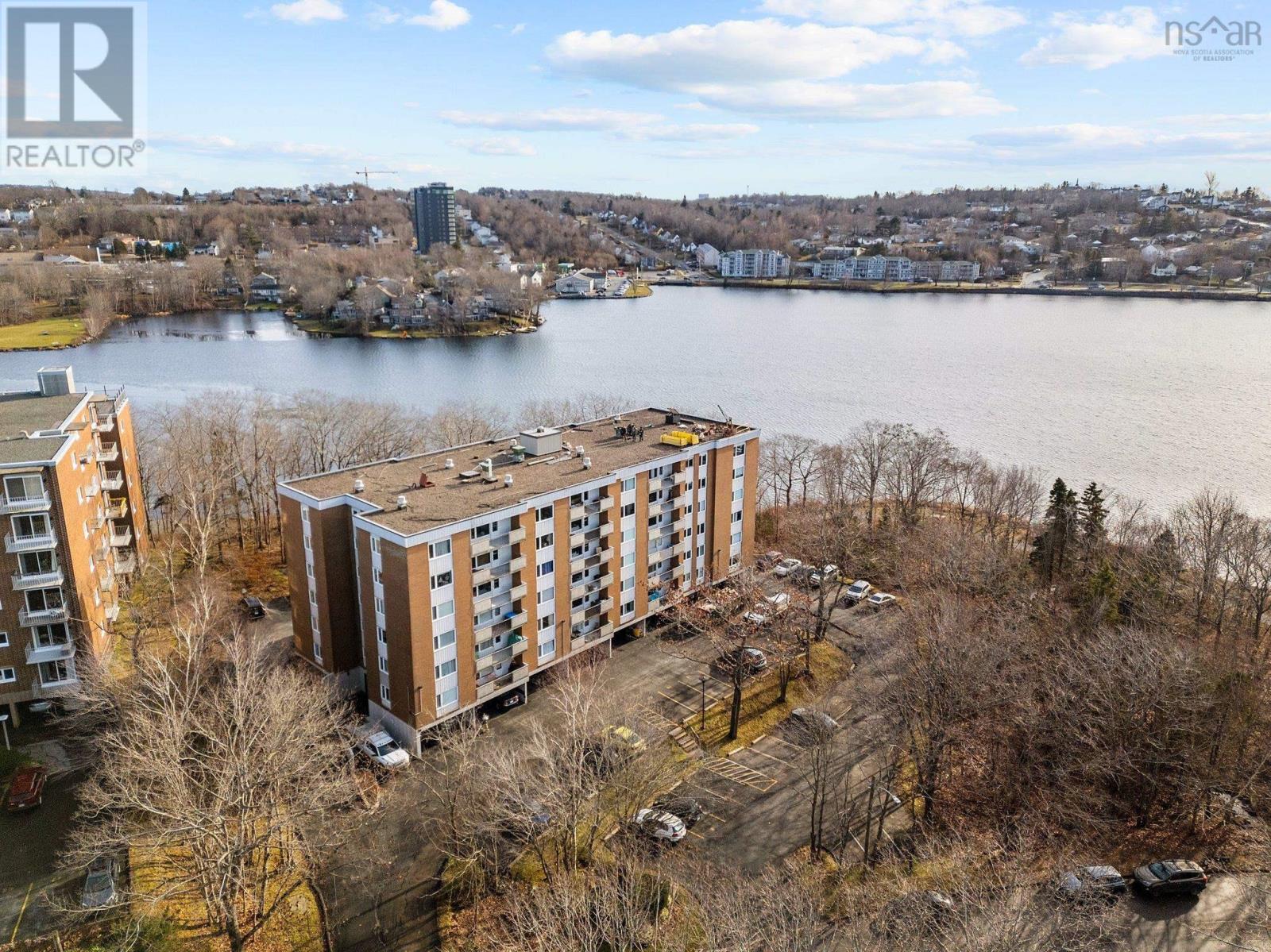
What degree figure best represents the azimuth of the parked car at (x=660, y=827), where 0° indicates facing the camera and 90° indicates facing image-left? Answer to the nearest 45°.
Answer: approximately 135°

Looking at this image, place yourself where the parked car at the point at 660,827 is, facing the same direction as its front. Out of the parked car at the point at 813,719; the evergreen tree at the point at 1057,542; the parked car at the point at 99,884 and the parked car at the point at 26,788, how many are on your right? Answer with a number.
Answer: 2

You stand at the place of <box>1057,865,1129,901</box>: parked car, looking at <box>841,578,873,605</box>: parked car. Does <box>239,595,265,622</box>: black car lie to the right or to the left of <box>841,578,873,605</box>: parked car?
left

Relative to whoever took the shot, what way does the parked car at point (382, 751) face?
facing the viewer and to the right of the viewer
